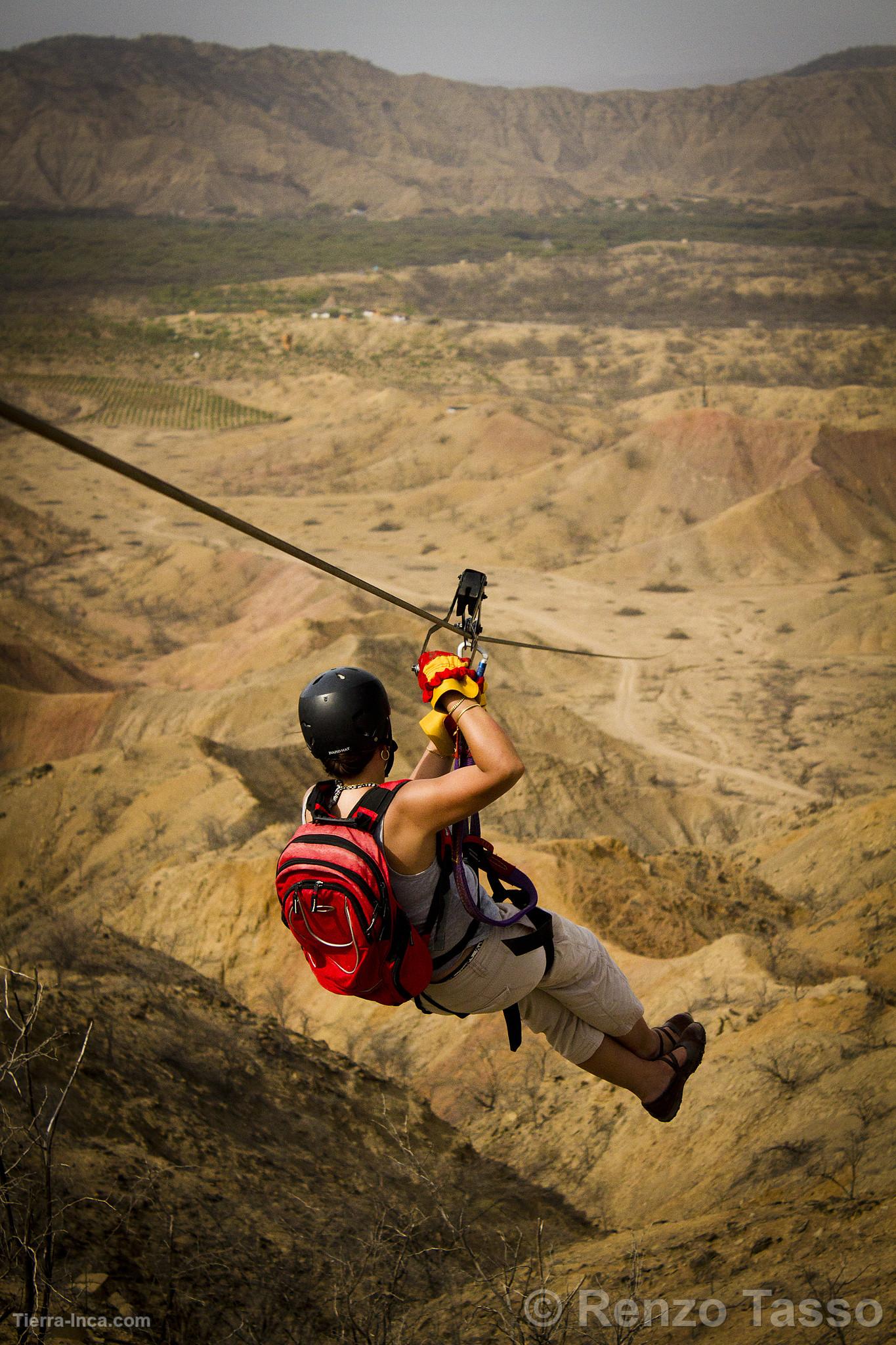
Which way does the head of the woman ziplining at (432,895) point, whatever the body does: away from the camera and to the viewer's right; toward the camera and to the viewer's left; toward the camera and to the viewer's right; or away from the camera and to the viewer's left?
away from the camera and to the viewer's right

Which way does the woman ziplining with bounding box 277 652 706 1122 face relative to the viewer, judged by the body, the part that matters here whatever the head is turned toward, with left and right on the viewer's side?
facing away from the viewer and to the right of the viewer
